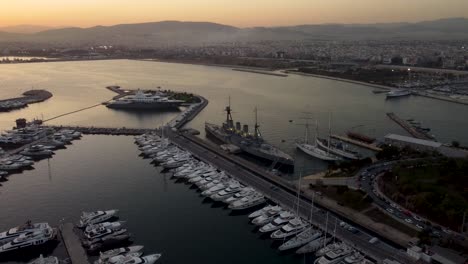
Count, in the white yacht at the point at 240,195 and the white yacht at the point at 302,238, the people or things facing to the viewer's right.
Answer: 0

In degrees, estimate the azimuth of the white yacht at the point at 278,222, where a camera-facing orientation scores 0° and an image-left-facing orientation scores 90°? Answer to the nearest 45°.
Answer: approximately 45°

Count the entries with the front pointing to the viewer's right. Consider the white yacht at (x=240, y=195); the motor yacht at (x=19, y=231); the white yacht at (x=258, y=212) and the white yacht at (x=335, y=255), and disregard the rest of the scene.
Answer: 0

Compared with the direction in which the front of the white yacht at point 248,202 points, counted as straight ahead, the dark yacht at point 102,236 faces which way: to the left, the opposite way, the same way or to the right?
the opposite way

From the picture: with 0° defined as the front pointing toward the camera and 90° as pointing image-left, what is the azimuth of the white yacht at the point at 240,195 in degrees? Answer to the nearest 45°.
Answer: approximately 45°

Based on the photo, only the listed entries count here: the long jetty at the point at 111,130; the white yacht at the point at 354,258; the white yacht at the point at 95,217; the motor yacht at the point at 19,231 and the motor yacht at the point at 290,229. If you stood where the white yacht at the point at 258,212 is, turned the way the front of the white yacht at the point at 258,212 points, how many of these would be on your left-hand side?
2

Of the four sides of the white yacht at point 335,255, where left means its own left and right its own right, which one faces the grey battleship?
right

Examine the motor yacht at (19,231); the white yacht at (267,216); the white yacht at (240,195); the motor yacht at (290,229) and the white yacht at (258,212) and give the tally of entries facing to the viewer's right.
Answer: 0

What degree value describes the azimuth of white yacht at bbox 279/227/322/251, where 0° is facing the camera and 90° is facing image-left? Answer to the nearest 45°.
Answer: approximately 45°

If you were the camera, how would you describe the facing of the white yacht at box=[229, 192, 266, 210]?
facing the viewer and to the left of the viewer

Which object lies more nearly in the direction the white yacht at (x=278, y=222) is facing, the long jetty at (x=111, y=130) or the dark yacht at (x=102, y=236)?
the dark yacht

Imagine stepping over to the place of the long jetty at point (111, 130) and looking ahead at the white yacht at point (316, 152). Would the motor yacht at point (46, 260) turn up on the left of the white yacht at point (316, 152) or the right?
right

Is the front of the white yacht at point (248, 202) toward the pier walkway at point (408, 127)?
no

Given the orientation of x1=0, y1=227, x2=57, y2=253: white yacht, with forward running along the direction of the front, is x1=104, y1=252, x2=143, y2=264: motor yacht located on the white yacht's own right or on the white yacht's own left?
on the white yacht's own left

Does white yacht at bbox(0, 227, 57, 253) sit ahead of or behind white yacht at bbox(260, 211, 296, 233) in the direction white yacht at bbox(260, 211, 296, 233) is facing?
ahead

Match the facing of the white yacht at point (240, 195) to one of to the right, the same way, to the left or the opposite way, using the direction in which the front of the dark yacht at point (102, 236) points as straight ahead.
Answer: the opposite way
